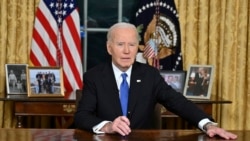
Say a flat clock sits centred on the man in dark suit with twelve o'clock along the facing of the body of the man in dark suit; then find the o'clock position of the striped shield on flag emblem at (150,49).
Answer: The striped shield on flag emblem is roughly at 6 o'clock from the man in dark suit.

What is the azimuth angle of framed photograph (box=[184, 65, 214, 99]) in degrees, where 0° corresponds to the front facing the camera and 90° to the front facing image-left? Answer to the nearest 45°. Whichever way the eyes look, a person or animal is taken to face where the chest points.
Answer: approximately 0°

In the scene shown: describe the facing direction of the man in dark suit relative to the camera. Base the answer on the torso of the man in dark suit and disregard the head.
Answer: toward the camera

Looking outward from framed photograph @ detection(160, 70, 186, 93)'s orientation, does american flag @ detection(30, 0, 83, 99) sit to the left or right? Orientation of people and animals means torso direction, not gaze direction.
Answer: on its right

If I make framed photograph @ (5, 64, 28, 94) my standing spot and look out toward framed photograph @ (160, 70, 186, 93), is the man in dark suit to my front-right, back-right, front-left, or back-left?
front-right

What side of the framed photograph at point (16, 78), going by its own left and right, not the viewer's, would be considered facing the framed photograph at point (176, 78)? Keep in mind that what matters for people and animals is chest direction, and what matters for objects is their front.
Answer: left

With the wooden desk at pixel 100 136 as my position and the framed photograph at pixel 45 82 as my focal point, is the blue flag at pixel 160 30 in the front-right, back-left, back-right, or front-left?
front-right

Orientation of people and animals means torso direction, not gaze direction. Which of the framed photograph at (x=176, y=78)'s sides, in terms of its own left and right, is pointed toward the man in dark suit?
front

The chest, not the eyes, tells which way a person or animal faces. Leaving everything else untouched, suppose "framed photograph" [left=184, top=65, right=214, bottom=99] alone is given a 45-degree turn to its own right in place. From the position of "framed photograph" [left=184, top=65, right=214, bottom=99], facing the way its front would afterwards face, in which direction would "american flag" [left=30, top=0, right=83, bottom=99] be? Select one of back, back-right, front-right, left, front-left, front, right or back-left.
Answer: front-right

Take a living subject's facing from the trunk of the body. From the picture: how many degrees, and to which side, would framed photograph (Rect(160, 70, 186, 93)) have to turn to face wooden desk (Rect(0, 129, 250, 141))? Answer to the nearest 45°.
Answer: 0° — it already faces it

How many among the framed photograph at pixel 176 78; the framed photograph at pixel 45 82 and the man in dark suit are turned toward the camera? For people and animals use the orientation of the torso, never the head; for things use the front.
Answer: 3

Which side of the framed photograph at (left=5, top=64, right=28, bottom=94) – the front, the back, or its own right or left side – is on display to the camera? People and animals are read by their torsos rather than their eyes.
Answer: front
